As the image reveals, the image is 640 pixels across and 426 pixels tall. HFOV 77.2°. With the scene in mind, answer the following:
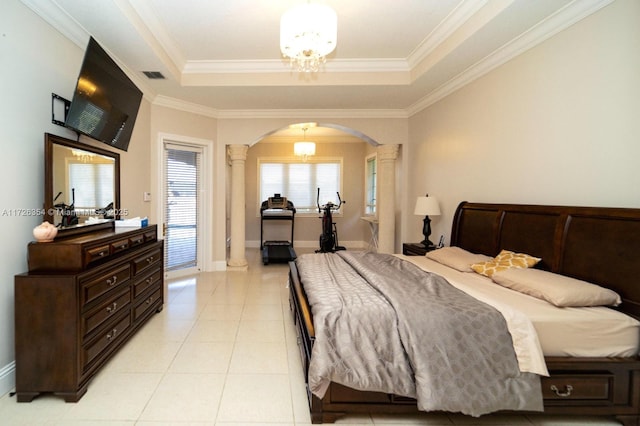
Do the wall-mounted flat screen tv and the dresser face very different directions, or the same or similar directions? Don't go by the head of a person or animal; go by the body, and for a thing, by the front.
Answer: same or similar directions

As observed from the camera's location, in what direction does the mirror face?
facing the viewer and to the right of the viewer

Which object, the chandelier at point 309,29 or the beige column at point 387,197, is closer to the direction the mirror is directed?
the chandelier

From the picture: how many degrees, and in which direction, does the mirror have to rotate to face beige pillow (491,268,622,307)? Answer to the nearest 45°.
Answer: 0° — it already faces it

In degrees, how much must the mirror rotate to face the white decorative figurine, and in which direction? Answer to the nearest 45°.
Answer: approximately 45° to its right

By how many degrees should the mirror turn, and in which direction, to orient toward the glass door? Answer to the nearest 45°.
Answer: approximately 90° to its left

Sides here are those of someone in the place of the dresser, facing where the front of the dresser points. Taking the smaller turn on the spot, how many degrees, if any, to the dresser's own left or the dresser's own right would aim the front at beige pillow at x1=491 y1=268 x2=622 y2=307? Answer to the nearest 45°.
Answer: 0° — it already faces it

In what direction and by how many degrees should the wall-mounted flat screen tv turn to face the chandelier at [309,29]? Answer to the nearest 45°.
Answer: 0° — it already faces it

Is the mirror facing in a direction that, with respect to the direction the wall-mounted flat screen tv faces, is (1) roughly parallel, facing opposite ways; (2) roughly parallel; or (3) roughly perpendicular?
roughly parallel
